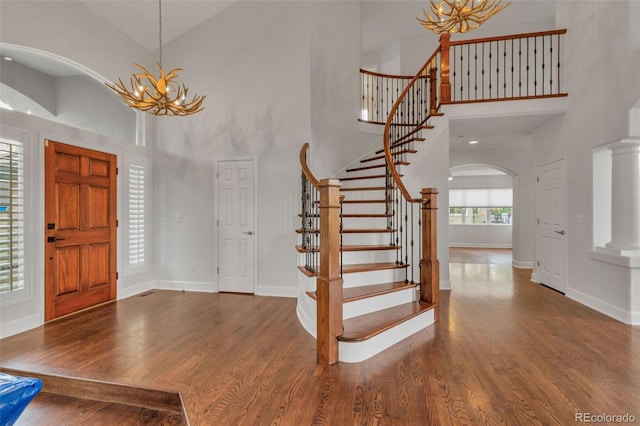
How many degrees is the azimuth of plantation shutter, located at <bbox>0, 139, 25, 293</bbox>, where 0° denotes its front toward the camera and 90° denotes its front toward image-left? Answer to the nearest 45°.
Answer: approximately 315°

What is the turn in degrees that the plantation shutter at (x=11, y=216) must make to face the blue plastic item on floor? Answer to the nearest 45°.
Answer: approximately 45° to its right

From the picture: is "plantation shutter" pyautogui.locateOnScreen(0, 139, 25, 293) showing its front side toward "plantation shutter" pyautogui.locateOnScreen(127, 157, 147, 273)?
no

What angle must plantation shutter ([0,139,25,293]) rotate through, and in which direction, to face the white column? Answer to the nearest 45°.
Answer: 0° — it already faces it

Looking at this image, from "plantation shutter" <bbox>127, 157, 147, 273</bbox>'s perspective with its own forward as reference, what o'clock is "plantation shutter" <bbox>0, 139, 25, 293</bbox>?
"plantation shutter" <bbox>0, 139, 25, 293</bbox> is roughly at 3 o'clock from "plantation shutter" <bbox>127, 157, 147, 273</bbox>.

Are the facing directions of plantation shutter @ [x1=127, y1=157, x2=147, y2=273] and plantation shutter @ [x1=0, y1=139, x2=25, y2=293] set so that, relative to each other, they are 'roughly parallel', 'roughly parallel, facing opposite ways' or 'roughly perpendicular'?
roughly parallel

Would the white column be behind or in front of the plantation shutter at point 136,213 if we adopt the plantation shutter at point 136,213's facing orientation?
in front

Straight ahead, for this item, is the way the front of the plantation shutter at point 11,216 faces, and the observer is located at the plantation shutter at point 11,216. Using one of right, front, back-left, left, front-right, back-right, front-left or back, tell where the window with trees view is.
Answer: front-left

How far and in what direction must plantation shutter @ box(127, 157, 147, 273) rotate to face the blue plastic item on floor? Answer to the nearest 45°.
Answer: approximately 45° to its right

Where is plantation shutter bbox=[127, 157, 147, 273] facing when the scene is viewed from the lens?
facing the viewer and to the right of the viewer

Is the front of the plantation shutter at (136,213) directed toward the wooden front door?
no

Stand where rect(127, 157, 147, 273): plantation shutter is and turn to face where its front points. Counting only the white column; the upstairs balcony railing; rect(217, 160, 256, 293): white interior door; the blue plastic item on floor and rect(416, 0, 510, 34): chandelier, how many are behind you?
0

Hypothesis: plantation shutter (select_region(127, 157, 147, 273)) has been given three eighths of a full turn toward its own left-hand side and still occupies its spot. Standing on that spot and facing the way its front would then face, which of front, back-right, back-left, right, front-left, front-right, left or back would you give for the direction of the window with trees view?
right

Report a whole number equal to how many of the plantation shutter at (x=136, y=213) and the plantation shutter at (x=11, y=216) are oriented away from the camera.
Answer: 0

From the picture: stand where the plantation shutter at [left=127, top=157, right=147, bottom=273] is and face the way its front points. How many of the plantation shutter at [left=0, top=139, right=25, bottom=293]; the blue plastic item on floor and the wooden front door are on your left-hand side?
0

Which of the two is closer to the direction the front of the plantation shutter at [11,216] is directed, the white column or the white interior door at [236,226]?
the white column
